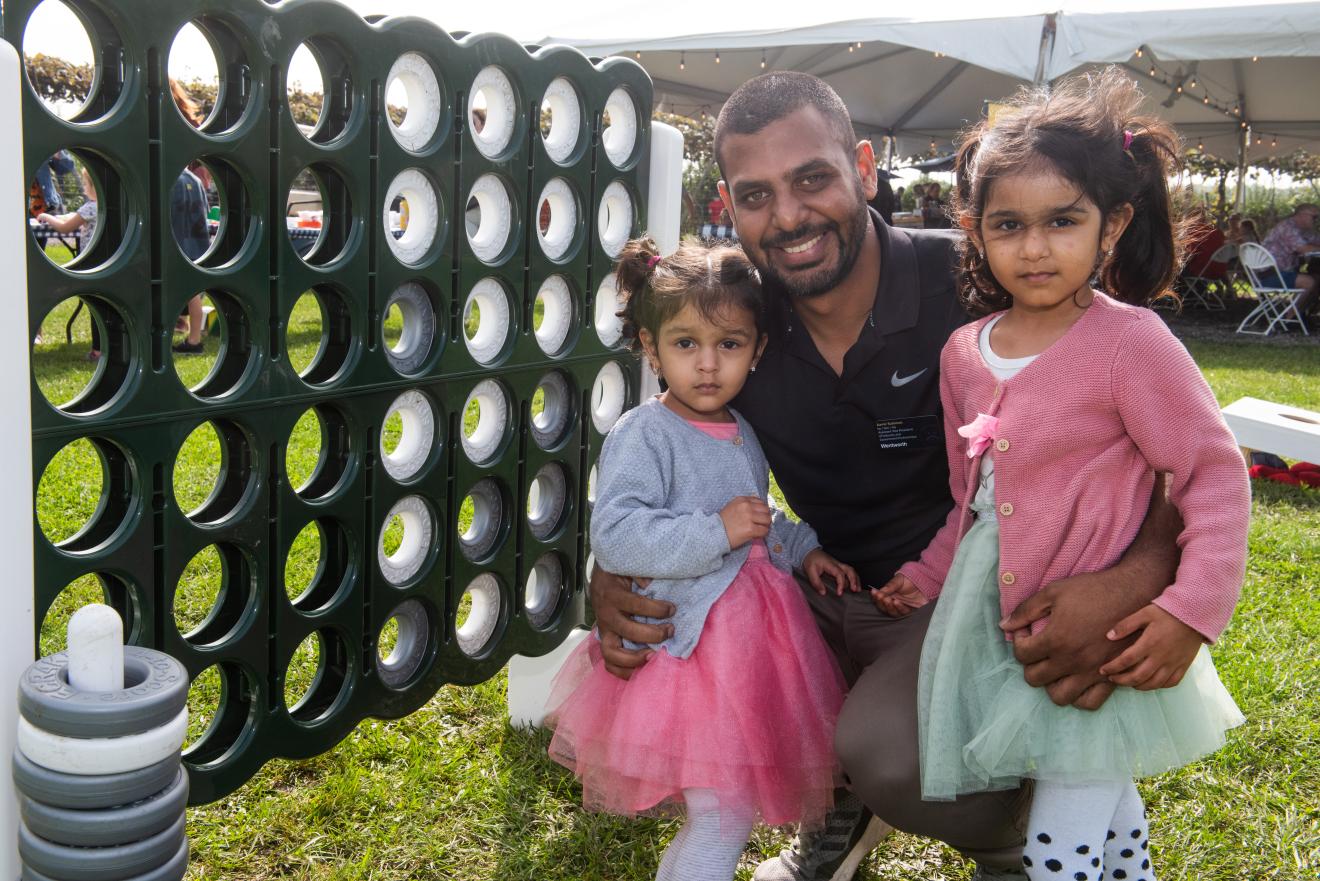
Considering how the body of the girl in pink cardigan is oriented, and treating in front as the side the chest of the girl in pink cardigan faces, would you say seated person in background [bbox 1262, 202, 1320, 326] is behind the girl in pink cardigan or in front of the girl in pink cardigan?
behind

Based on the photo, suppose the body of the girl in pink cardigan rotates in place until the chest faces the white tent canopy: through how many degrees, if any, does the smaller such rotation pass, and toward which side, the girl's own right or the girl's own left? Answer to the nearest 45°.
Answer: approximately 135° to the girl's own right

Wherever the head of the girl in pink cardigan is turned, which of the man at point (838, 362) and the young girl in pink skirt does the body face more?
the young girl in pink skirt

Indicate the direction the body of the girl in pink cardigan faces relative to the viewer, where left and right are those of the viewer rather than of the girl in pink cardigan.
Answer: facing the viewer and to the left of the viewer

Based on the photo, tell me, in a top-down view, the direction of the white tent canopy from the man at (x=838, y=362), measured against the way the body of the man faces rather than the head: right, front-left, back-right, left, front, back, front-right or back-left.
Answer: back

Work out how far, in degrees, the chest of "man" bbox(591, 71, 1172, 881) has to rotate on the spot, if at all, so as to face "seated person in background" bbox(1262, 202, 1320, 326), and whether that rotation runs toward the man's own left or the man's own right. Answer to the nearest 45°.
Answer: approximately 180°

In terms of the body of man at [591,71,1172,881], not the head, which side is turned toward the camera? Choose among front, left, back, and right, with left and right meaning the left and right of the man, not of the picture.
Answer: front

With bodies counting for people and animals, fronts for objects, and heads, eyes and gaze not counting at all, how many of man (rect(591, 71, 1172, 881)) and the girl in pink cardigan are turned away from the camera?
0

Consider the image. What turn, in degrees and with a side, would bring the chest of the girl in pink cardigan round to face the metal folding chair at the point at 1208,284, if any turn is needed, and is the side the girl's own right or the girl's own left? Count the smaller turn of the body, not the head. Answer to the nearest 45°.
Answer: approximately 135° to the girl's own right

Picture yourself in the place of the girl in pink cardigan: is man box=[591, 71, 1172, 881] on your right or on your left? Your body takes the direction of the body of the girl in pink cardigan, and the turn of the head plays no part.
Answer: on your right
